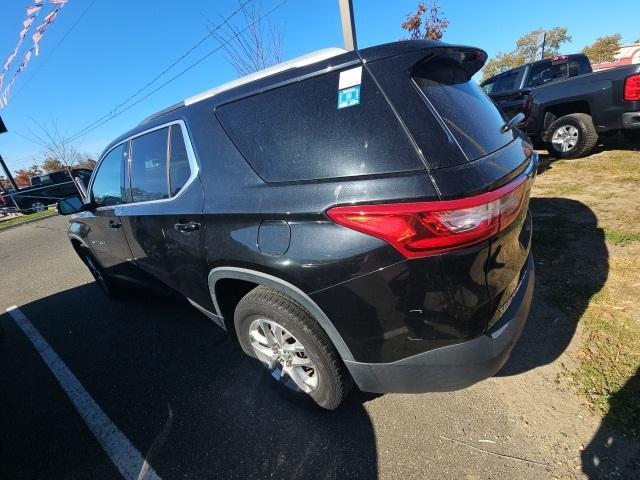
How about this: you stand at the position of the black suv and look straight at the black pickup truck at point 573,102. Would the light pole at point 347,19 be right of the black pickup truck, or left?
left

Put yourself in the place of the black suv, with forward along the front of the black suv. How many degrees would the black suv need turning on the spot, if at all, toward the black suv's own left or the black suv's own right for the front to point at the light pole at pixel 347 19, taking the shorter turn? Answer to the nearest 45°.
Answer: approximately 45° to the black suv's own right

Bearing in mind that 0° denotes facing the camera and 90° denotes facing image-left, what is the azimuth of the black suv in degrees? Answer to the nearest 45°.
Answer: approximately 135°

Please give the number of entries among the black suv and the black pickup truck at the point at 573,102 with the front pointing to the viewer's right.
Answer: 0

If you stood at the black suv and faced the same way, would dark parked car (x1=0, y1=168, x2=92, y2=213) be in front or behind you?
in front

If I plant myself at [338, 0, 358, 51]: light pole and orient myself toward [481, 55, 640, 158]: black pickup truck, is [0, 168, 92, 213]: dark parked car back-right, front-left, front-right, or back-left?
back-left

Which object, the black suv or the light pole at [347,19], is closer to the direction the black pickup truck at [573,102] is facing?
the light pole

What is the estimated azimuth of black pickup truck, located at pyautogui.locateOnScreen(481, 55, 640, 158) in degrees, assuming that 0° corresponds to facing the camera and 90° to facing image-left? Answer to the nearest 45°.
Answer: approximately 135°

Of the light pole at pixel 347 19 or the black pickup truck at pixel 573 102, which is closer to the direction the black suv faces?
the light pole

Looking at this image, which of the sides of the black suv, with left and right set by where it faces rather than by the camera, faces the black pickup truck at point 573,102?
right

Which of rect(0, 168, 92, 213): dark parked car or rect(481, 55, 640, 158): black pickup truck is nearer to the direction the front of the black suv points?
the dark parked car
